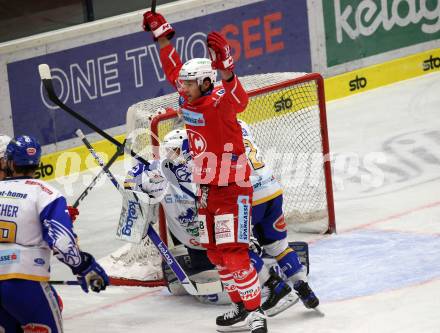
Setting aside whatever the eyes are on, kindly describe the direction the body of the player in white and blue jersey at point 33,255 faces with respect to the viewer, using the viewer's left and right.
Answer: facing away from the viewer and to the right of the viewer

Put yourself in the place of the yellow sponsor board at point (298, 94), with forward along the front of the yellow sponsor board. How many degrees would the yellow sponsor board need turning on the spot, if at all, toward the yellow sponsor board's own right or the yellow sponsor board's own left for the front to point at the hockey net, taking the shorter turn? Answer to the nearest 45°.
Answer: approximately 45° to the yellow sponsor board's own right

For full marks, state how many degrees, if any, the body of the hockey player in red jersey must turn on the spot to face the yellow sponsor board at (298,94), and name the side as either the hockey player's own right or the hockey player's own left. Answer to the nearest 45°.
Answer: approximately 135° to the hockey player's own right

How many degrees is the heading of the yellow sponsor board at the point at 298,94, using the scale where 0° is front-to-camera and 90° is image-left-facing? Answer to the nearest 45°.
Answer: approximately 315°

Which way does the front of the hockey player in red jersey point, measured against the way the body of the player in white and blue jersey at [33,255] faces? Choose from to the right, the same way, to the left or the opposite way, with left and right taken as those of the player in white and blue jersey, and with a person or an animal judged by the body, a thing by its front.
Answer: the opposite way

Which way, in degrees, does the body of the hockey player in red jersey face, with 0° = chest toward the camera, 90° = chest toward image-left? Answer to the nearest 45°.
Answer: approximately 45°
